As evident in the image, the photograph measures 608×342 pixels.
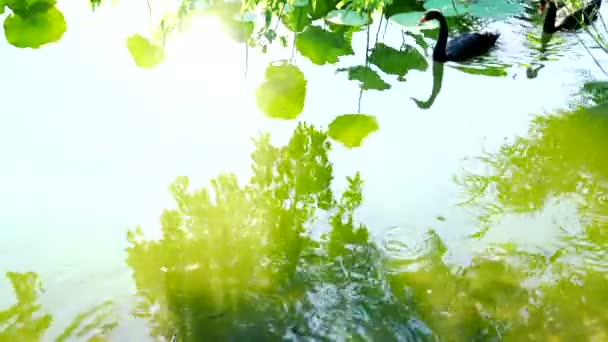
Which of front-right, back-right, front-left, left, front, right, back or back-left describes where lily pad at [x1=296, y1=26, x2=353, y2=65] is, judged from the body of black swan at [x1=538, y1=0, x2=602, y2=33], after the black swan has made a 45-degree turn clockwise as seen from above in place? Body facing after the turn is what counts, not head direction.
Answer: left

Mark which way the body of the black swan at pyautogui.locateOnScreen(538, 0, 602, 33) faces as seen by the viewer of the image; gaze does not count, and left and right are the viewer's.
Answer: facing to the left of the viewer

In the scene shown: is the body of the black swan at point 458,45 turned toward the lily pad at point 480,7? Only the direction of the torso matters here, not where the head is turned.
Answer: no

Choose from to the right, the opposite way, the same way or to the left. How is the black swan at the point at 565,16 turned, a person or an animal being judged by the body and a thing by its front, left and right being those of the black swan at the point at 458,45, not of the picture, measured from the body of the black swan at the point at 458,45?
the same way

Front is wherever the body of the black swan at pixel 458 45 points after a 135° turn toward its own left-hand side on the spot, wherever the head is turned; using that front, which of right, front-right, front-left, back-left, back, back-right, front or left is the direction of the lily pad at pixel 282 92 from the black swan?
right

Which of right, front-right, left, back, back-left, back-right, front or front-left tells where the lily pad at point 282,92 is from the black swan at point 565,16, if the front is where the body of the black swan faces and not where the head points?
front-left

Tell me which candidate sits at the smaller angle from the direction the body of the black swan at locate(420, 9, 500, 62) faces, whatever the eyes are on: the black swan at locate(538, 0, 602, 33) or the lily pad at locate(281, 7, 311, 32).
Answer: the lily pad

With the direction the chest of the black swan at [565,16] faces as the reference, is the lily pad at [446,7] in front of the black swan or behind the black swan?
in front

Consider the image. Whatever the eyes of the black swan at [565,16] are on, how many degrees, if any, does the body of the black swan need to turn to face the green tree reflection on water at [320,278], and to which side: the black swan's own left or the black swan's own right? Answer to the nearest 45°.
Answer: approximately 90° to the black swan's own left

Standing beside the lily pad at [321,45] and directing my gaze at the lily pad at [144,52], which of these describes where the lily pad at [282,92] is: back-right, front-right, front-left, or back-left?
front-left

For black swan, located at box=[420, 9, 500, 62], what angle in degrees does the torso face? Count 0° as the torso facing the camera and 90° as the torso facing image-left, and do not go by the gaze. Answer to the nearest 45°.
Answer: approximately 90°

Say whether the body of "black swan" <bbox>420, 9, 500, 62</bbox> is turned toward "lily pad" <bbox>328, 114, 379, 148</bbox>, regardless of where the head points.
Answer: no

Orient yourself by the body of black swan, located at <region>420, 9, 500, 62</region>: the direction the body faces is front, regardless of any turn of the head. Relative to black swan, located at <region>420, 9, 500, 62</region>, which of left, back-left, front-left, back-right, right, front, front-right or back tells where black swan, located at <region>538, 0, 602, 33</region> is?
back-right

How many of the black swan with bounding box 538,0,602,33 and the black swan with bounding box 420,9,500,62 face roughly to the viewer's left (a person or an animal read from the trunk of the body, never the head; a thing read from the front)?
2

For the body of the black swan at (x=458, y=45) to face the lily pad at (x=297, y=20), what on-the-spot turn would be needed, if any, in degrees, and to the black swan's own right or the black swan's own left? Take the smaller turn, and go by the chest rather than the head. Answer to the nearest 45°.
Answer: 0° — it already faces it
